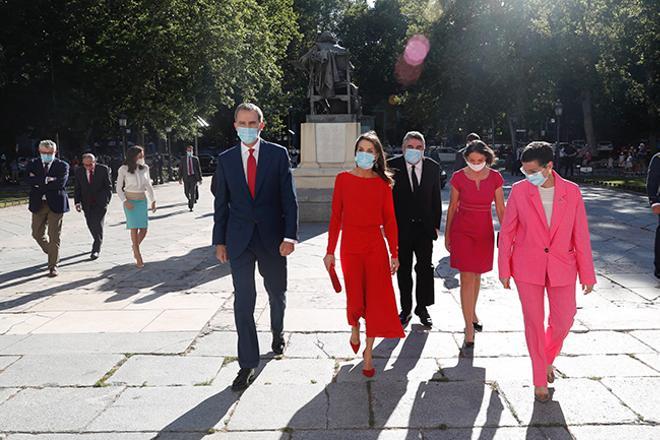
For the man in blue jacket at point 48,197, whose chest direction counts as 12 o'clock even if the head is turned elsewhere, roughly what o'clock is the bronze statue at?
The bronze statue is roughly at 8 o'clock from the man in blue jacket.

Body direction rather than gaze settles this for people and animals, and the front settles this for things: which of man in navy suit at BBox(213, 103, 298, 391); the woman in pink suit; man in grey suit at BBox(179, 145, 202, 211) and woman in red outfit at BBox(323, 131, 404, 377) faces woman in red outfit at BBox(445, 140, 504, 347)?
the man in grey suit

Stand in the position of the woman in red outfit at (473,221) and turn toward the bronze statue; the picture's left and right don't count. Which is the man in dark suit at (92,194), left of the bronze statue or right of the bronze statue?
left

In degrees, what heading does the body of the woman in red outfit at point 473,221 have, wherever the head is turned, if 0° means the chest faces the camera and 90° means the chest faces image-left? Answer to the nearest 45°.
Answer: approximately 0°

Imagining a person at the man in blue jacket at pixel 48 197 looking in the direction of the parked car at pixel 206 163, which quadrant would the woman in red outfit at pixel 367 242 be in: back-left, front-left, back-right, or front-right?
back-right

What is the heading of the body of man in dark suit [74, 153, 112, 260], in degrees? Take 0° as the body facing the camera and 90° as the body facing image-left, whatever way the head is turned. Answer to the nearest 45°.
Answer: approximately 0°

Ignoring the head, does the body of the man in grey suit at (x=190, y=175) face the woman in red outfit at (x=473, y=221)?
yes

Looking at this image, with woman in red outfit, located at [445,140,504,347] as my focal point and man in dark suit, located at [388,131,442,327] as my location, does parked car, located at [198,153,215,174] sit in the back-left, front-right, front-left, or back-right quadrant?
back-left

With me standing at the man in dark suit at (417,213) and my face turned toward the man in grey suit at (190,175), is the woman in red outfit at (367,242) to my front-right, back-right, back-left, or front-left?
back-left
